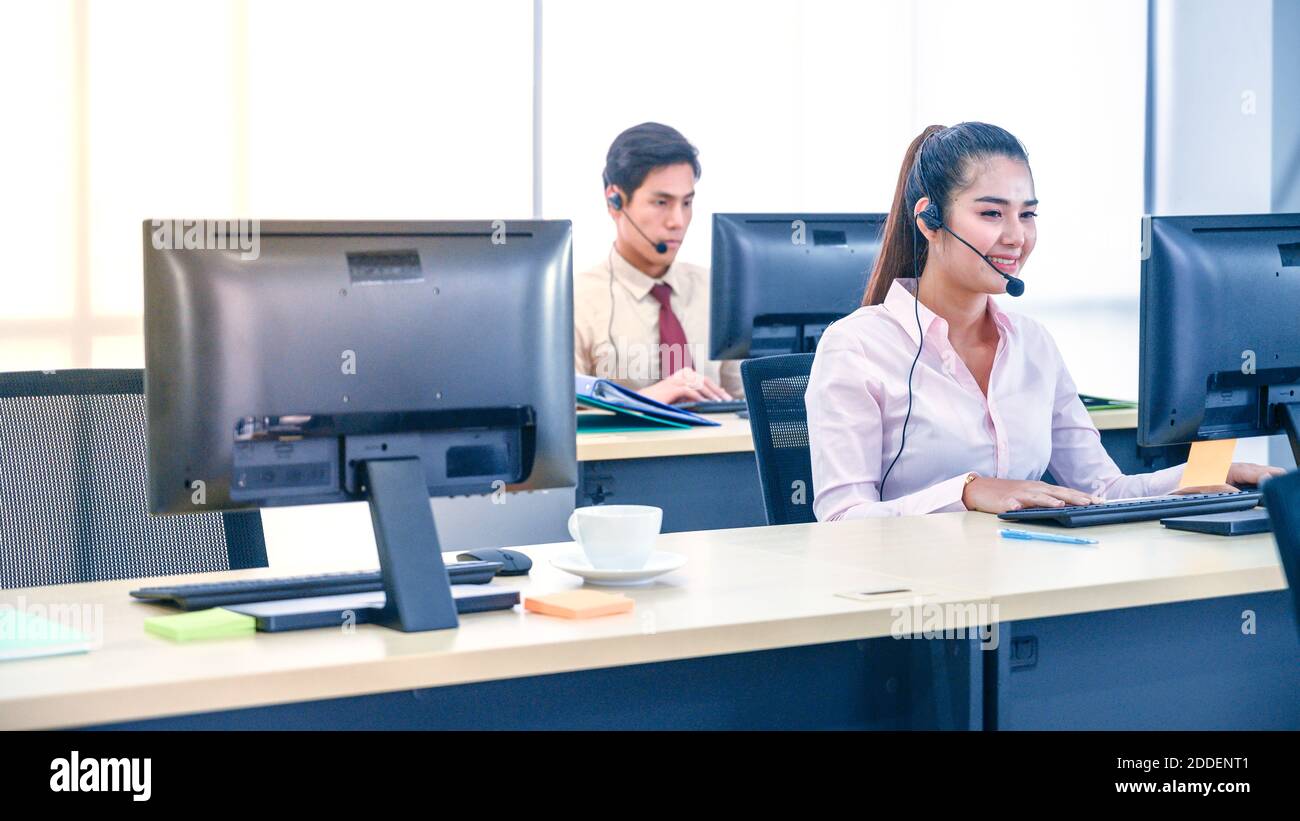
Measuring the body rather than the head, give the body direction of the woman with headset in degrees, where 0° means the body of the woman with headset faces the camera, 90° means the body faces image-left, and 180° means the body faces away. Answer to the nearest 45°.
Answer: approximately 315°

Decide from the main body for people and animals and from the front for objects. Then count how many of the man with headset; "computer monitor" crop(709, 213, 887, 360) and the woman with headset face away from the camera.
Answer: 1

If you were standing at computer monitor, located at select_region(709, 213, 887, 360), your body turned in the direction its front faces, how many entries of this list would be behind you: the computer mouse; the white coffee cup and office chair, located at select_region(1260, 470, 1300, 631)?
3

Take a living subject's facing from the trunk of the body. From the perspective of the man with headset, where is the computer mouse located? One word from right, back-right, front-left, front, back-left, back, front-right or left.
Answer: front-right

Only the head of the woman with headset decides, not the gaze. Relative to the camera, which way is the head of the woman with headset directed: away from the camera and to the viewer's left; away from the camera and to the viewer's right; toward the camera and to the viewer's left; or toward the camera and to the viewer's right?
toward the camera and to the viewer's right

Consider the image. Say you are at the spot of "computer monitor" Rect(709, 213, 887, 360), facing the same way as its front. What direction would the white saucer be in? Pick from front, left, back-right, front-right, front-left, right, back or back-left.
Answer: back

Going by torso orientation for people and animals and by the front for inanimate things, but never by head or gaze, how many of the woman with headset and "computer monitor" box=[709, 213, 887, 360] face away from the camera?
1

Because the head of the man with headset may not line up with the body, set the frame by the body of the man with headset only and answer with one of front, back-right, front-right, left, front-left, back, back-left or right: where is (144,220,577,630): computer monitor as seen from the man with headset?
front-right

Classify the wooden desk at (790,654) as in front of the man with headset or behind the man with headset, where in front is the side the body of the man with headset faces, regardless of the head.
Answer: in front

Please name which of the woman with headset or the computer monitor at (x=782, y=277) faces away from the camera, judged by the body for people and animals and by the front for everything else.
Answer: the computer monitor

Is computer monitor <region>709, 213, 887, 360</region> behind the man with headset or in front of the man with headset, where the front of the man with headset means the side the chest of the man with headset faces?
in front

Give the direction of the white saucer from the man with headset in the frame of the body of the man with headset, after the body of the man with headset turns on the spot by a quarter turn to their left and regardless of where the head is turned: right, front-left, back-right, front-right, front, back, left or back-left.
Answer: back-right

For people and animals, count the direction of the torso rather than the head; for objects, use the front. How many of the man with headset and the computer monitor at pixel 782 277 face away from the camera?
1

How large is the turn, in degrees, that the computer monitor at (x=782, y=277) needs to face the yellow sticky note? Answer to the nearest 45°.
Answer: approximately 135° to its right

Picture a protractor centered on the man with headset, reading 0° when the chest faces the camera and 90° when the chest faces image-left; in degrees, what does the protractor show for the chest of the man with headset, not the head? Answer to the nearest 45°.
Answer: approximately 315°

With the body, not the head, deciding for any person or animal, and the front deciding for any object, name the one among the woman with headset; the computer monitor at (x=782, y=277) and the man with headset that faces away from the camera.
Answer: the computer monitor

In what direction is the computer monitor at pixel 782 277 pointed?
away from the camera

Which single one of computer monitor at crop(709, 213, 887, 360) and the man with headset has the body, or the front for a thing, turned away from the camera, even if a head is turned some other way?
the computer monitor
